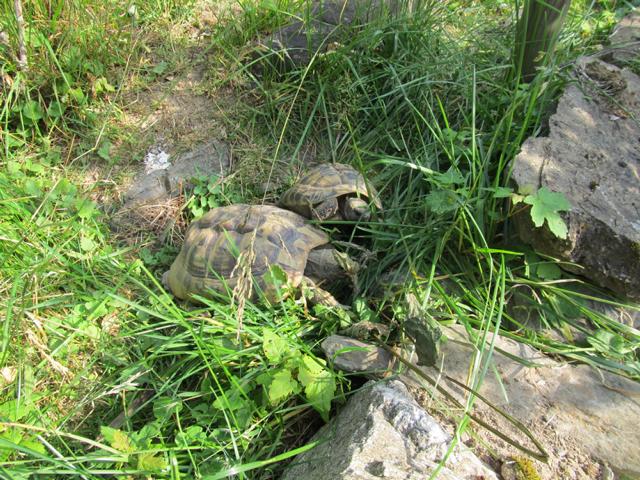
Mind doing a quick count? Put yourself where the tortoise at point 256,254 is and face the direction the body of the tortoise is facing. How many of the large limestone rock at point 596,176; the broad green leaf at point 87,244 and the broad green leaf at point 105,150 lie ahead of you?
1

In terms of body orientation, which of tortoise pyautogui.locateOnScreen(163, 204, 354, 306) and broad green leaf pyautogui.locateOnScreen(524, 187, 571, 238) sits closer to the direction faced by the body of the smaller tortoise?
the broad green leaf

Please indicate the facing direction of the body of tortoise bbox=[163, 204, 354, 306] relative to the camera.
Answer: to the viewer's right

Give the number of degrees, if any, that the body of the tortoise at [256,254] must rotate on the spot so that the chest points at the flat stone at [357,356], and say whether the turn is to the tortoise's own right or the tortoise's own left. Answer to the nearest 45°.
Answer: approximately 45° to the tortoise's own right

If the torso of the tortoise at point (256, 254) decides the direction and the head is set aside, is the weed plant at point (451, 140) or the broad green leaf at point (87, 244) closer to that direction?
the weed plant

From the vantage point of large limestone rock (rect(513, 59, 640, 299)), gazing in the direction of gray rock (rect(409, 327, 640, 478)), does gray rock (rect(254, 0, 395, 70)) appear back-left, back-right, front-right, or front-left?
back-right

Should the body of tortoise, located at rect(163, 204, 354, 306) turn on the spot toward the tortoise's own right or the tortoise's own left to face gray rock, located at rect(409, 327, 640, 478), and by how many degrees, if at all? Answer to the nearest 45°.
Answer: approximately 45° to the tortoise's own right

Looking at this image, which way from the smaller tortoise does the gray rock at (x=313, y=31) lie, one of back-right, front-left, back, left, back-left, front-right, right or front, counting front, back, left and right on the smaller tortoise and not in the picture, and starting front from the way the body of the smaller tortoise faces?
back-left

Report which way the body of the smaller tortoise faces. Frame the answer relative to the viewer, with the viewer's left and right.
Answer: facing the viewer and to the right of the viewer

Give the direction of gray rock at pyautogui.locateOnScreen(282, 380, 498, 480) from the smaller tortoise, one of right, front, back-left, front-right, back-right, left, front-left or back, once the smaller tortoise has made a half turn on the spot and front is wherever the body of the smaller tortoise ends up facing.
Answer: back-left

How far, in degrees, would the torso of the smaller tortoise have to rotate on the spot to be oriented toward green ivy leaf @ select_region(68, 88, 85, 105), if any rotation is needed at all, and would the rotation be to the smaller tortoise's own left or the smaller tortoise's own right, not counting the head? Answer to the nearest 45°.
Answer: approximately 180°

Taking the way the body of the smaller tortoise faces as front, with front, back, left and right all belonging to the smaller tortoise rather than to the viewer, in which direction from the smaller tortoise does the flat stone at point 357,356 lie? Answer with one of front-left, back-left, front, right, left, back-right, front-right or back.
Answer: front-right

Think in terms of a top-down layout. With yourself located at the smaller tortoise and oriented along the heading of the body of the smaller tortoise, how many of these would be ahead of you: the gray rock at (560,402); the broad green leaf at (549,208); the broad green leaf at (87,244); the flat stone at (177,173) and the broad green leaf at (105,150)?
2

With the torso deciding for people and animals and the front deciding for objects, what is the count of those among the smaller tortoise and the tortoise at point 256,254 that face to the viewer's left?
0

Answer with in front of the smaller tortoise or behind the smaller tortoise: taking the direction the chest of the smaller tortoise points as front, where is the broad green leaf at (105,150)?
behind

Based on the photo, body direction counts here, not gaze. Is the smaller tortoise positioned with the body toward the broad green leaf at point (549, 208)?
yes

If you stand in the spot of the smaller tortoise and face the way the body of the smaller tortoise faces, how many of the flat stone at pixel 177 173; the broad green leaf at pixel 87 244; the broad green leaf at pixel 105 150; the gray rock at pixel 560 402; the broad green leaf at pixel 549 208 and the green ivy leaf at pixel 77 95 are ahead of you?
2
